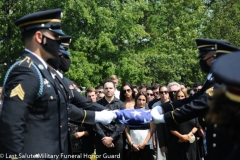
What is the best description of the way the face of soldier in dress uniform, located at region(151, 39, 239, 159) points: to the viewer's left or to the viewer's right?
to the viewer's left

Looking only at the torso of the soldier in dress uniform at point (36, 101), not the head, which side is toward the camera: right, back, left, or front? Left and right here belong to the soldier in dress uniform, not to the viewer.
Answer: right

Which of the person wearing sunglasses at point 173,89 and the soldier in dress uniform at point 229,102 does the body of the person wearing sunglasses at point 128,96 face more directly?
the soldier in dress uniform

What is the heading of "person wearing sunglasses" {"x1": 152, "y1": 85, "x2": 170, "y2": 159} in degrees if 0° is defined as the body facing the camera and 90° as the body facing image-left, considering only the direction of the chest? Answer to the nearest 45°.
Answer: approximately 0°

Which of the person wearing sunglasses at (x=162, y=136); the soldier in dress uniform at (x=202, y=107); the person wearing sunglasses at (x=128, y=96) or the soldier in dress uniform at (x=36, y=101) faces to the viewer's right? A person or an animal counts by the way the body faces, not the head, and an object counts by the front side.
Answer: the soldier in dress uniform at (x=36, y=101)

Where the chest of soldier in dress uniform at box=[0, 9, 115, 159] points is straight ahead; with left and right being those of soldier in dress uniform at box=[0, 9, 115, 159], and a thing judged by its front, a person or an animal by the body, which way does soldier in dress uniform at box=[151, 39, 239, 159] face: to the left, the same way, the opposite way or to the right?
the opposite way

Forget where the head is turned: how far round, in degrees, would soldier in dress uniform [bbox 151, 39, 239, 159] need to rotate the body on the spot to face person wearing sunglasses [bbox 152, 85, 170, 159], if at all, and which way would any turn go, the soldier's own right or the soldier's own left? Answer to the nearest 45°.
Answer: approximately 90° to the soldier's own right

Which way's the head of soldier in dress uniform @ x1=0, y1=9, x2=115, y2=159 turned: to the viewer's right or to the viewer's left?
to the viewer's right

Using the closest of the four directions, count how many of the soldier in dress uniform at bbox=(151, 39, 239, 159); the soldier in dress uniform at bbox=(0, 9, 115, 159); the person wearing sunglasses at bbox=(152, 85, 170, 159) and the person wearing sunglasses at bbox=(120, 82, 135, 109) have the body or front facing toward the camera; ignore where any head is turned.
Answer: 2

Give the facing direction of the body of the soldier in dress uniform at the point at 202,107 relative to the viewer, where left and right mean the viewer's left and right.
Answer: facing to the left of the viewer
